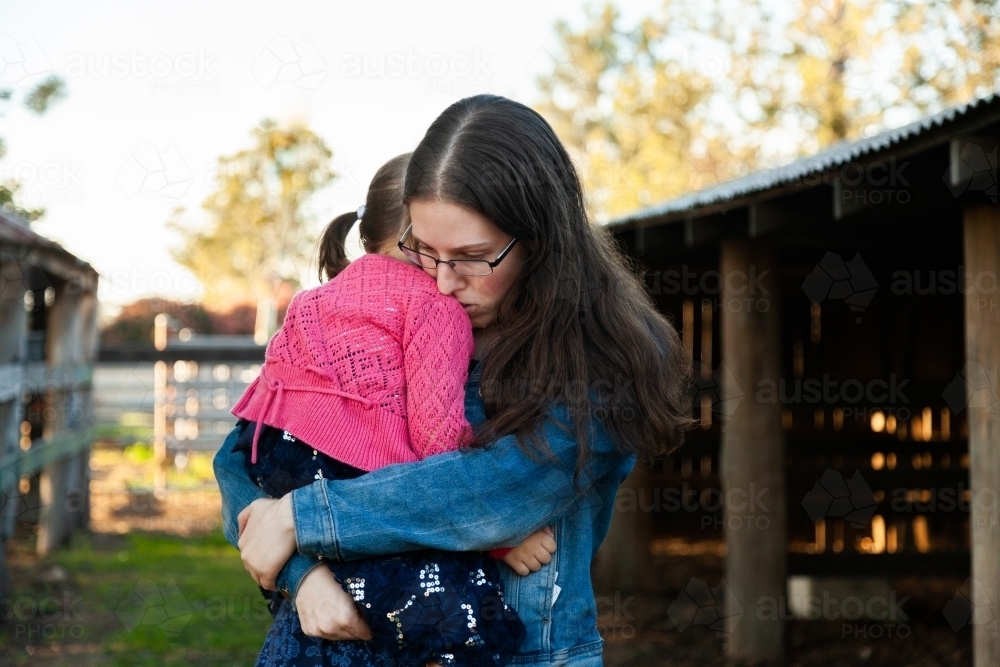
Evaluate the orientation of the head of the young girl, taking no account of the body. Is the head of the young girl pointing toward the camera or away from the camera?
away from the camera

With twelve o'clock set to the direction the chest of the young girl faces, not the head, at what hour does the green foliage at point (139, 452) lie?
The green foliage is roughly at 10 o'clock from the young girl.

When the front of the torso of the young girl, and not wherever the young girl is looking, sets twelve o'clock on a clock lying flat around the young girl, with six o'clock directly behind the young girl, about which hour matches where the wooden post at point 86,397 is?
The wooden post is roughly at 10 o'clock from the young girl.

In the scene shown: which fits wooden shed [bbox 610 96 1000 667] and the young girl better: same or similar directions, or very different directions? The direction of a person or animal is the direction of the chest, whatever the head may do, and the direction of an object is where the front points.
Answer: very different directions

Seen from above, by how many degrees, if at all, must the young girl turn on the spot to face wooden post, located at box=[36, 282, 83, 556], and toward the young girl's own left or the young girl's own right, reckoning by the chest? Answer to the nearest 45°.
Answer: approximately 45° to the young girl's own left

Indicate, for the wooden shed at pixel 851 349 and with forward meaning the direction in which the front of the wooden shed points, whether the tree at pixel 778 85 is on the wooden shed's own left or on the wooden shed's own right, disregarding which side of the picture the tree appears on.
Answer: on the wooden shed's own right

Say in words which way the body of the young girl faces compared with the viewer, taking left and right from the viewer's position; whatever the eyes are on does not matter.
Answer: facing away from the viewer and to the right of the viewer

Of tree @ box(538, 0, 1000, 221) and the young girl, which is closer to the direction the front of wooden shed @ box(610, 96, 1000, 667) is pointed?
the young girl

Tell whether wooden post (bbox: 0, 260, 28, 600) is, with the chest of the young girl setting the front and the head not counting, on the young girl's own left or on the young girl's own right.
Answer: on the young girl's own left
